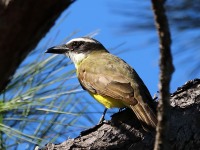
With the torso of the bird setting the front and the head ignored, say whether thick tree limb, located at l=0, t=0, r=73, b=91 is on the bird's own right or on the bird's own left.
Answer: on the bird's own left

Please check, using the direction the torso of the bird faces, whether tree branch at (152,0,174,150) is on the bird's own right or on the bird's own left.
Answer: on the bird's own left

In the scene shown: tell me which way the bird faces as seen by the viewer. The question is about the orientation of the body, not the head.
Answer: to the viewer's left
